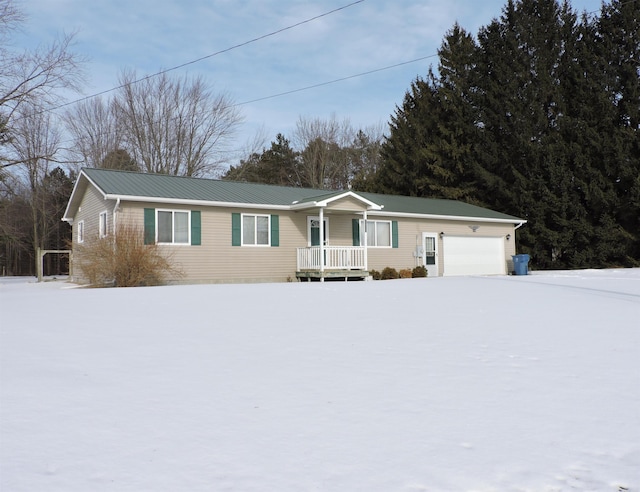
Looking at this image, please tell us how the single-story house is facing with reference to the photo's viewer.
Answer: facing the viewer and to the right of the viewer

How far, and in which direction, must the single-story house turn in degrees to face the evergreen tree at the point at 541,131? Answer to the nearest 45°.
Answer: approximately 90° to its left

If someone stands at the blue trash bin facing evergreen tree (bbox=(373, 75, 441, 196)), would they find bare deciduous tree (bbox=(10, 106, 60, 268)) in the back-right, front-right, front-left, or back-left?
front-left

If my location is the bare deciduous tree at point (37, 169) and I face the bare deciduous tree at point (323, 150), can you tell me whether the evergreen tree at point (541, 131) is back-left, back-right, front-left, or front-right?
front-right

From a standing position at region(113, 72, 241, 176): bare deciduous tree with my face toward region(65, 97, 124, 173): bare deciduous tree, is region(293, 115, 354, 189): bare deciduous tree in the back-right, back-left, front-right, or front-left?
back-right

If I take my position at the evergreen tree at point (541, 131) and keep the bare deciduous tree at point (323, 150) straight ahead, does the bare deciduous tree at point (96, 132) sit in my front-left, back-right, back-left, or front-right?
front-left

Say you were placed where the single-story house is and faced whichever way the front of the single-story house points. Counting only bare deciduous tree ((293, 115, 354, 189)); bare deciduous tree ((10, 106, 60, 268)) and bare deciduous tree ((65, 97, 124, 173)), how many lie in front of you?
0

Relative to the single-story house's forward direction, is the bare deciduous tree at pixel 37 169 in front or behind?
behind

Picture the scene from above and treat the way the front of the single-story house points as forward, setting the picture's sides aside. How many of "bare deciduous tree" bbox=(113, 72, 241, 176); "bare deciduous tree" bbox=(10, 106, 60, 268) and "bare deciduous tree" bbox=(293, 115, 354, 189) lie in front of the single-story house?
0

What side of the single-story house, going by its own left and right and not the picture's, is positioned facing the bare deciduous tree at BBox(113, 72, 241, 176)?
back

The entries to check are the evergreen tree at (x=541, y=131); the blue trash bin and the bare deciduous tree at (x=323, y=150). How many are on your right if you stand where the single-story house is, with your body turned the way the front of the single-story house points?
0

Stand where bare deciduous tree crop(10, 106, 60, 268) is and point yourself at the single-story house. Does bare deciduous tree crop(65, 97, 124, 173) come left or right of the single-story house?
left

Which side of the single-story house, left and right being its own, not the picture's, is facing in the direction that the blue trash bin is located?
left

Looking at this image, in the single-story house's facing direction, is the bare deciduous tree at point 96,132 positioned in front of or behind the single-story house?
behind
